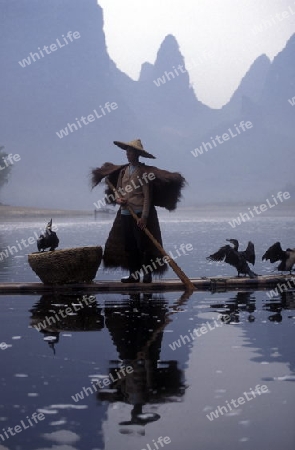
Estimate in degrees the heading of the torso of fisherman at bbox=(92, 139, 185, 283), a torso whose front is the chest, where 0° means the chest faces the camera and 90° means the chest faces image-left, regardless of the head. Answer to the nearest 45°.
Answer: approximately 45°

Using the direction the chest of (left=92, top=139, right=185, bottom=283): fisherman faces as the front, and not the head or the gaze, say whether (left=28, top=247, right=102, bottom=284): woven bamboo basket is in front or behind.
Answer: in front

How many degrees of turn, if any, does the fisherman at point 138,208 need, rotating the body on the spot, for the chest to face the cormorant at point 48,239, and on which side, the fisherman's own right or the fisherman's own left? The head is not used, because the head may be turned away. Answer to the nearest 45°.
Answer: approximately 45° to the fisherman's own right
